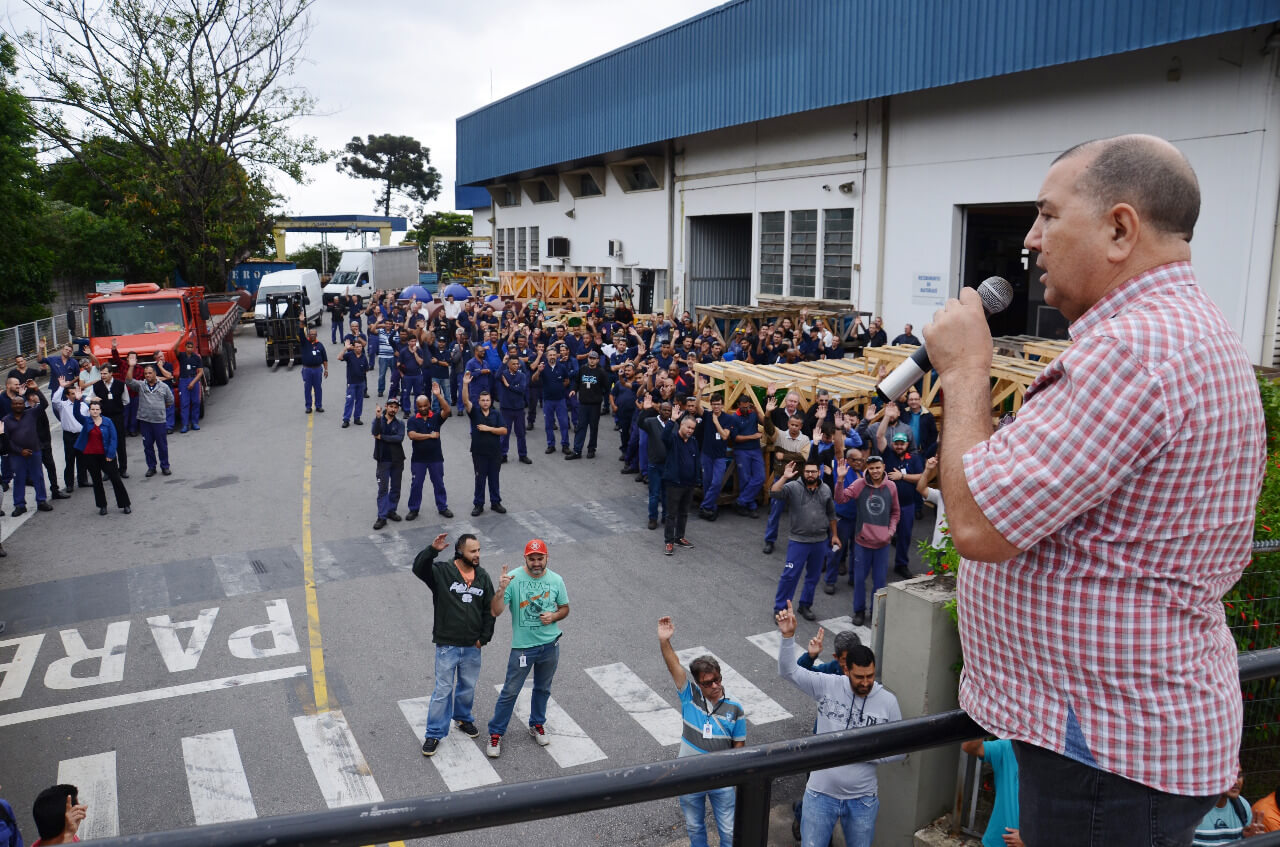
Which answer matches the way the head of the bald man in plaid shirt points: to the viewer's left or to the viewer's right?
to the viewer's left

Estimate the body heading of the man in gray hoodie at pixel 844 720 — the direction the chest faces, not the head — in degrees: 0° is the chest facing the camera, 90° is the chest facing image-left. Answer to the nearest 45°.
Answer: approximately 0°

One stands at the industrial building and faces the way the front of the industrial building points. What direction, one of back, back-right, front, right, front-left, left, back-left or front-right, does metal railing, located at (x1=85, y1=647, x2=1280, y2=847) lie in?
front-left

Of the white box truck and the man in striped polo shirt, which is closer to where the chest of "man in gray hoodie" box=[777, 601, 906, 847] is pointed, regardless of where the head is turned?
the man in striped polo shirt

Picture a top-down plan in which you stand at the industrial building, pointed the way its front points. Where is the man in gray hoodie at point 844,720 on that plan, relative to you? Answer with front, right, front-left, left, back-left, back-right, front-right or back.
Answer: front-left

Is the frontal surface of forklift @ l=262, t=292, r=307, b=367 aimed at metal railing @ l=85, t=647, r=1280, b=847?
yes

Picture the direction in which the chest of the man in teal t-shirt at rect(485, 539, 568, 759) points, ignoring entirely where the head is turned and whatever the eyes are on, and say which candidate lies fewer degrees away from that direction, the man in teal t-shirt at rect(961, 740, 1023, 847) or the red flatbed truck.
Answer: the man in teal t-shirt

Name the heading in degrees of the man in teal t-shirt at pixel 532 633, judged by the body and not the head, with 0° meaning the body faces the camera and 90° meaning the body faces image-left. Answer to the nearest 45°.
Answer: approximately 0°

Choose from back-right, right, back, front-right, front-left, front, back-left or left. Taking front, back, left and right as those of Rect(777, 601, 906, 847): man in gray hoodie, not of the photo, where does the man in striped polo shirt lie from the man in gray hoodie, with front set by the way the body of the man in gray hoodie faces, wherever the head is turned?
right

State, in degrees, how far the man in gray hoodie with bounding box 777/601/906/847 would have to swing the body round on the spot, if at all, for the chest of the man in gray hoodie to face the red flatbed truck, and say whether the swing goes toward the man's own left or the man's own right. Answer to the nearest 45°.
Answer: approximately 135° to the man's own right

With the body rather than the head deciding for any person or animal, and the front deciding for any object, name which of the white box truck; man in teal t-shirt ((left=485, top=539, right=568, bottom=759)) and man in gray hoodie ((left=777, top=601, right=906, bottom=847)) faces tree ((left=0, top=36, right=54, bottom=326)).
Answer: the white box truck

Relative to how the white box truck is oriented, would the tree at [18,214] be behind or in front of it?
in front

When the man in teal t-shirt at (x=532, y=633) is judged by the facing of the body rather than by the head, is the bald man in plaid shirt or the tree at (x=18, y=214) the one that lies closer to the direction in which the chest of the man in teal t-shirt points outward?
the bald man in plaid shirt
